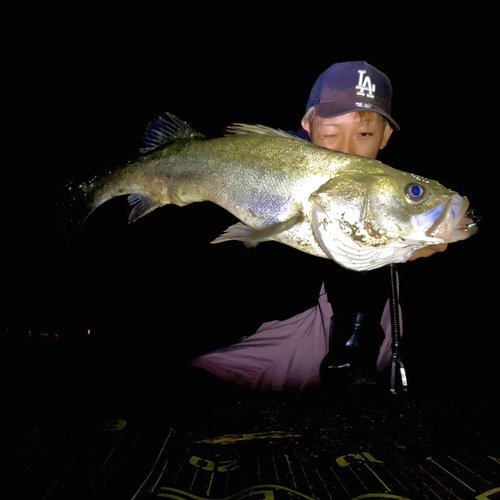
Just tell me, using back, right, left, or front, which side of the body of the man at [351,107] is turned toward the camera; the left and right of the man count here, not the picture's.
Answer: front

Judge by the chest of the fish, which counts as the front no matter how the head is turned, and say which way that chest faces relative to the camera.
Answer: to the viewer's right
